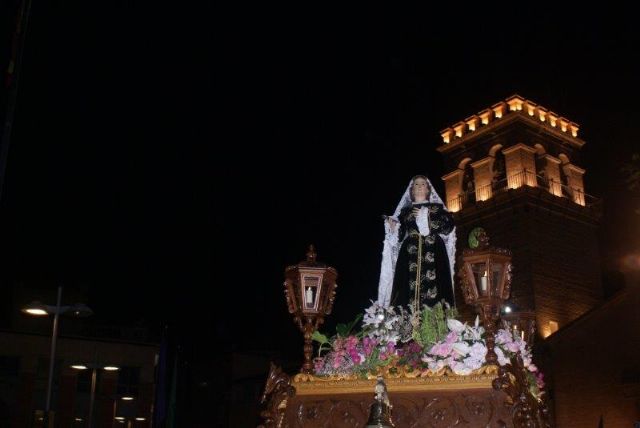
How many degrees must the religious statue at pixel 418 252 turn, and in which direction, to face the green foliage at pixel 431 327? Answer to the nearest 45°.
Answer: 0° — it already faces it

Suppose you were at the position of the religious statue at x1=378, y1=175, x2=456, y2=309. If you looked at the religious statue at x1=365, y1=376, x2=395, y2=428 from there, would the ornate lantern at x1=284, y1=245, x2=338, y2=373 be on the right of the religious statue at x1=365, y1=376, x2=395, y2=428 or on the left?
right

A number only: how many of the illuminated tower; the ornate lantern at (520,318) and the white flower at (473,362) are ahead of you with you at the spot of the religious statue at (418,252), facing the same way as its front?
1

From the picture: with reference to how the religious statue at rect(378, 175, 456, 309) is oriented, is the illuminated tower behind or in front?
behind

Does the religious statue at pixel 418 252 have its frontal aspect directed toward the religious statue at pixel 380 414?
yes

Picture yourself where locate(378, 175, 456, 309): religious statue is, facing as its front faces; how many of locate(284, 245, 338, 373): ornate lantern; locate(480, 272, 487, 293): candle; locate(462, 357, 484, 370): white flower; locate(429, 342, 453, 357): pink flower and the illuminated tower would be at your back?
1

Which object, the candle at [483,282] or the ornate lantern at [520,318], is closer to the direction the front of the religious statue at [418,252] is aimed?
the candle

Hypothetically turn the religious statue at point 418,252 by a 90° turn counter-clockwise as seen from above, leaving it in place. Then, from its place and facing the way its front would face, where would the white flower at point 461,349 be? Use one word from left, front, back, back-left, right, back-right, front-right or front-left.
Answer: right

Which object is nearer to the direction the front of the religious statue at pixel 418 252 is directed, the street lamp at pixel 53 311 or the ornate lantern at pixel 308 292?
the ornate lantern

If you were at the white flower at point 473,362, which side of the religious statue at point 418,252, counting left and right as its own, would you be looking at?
front

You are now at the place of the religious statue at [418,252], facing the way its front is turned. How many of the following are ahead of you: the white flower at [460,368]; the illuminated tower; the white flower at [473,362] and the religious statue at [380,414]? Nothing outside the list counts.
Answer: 3

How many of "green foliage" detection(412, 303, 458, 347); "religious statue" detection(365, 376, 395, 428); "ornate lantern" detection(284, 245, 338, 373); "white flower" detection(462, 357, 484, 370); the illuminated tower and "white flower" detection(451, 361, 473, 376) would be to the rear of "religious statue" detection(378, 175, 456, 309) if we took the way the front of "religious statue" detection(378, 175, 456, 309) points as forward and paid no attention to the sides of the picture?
1

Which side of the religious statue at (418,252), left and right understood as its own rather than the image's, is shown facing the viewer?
front

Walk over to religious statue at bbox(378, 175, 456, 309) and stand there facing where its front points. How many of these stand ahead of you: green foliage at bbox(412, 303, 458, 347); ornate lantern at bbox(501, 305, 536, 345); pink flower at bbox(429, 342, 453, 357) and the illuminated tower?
2

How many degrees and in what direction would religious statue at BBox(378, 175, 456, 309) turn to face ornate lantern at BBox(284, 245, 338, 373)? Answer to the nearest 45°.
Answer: approximately 45° to its right

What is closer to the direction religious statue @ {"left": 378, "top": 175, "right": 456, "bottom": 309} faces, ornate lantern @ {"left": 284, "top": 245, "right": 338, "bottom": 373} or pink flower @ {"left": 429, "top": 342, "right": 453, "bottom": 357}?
the pink flower

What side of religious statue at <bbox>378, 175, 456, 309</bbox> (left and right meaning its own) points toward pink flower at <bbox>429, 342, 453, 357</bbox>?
front

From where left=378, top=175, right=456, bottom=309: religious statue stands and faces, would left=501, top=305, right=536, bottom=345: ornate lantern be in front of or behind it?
behind

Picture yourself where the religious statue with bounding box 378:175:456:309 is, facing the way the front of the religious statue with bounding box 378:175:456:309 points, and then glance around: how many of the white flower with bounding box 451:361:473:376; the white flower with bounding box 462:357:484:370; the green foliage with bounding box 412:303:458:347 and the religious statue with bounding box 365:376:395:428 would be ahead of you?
4
